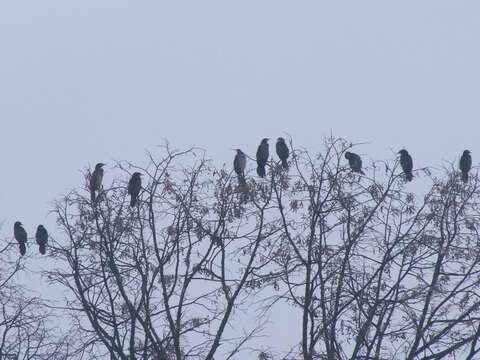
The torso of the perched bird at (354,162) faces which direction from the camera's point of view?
to the viewer's left
